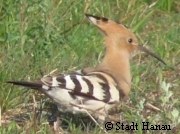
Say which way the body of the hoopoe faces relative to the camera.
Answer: to the viewer's right
